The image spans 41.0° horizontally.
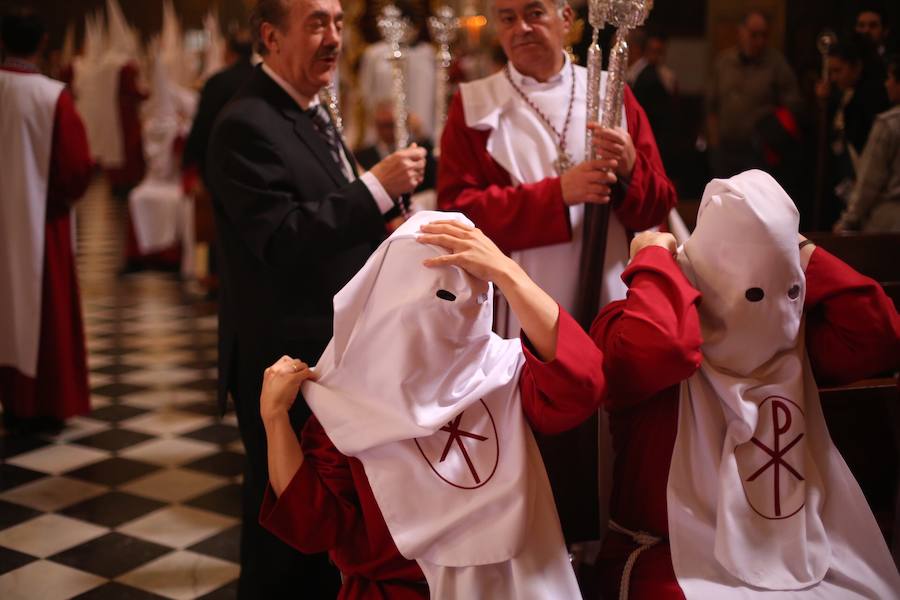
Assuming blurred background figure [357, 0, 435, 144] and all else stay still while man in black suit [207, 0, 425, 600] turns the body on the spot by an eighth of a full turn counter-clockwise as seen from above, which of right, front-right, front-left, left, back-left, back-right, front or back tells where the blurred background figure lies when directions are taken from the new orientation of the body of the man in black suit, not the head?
left

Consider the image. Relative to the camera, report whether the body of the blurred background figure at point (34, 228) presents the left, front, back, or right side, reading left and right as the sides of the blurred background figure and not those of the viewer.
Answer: back

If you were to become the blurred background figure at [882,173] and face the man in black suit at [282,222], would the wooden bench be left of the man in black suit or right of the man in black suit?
left

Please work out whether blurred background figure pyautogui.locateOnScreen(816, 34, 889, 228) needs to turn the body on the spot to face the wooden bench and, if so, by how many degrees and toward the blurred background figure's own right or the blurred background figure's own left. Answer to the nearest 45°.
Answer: approximately 45° to the blurred background figure's own left

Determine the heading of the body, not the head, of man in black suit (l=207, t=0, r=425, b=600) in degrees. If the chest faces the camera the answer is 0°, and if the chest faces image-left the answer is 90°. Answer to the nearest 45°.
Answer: approximately 315°

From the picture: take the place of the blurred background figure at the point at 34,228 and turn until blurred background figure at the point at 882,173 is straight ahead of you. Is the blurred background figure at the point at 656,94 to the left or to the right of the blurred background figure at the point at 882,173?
left

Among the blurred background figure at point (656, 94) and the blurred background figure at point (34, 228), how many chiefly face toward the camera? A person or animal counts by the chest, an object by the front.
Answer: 1

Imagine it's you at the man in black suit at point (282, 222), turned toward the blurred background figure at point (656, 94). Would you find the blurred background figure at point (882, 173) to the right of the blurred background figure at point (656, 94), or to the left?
right

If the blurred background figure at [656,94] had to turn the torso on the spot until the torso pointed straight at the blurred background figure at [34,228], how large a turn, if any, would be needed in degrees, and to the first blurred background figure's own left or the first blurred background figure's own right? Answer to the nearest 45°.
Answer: approximately 45° to the first blurred background figure's own right

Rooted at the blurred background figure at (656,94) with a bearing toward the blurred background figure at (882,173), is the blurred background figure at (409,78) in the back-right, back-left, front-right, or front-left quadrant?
back-right
